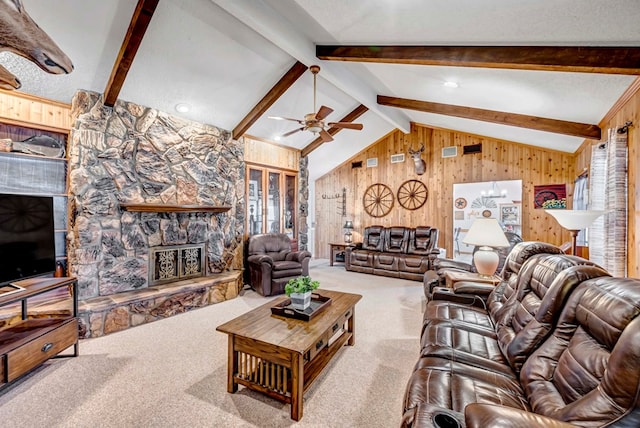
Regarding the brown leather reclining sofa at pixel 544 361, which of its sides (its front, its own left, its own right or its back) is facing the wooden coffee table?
front

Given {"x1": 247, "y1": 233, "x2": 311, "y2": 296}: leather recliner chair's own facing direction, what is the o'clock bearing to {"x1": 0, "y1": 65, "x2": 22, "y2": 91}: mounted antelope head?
The mounted antelope head is roughly at 2 o'clock from the leather recliner chair.

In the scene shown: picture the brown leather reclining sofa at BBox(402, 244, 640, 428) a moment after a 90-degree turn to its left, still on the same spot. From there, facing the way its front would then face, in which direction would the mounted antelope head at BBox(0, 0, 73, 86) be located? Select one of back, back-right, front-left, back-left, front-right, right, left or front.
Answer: front-right

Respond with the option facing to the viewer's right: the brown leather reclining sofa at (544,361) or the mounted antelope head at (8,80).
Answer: the mounted antelope head

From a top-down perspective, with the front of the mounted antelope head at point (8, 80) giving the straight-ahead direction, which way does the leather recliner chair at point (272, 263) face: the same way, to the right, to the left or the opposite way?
to the right

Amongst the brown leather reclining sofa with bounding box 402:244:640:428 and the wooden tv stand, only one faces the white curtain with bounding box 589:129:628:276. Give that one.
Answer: the wooden tv stand

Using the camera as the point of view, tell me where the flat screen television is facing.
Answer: facing the viewer and to the right of the viewer

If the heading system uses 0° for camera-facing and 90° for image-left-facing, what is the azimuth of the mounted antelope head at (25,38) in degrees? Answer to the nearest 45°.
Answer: approximately 270°

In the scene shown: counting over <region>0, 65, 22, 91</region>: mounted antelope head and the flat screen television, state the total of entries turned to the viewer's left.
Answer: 0

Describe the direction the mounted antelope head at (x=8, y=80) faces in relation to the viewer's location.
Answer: facing to the right of the viewer

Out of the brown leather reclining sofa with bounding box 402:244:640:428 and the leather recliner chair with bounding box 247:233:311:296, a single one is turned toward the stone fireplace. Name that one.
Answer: the brown leather reclining sofa

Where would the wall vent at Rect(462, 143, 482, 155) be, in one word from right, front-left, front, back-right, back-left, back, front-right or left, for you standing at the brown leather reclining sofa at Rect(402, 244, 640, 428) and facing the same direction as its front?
right

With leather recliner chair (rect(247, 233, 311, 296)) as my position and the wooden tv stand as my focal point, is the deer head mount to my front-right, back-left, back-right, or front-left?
back-left

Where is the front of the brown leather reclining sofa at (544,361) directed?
to the viewer's left
